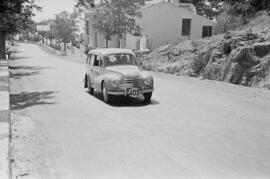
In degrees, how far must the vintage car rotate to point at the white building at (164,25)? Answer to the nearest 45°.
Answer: approximately 135° to its left

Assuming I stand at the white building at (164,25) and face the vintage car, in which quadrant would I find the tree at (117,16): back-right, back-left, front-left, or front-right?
front-right

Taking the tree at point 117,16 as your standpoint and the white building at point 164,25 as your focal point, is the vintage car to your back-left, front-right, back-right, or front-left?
back-right

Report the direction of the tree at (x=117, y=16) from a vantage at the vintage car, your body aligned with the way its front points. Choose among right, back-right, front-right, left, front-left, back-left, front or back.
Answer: back-left

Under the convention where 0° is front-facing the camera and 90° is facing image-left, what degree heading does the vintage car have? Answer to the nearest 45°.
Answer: approximately 315°
